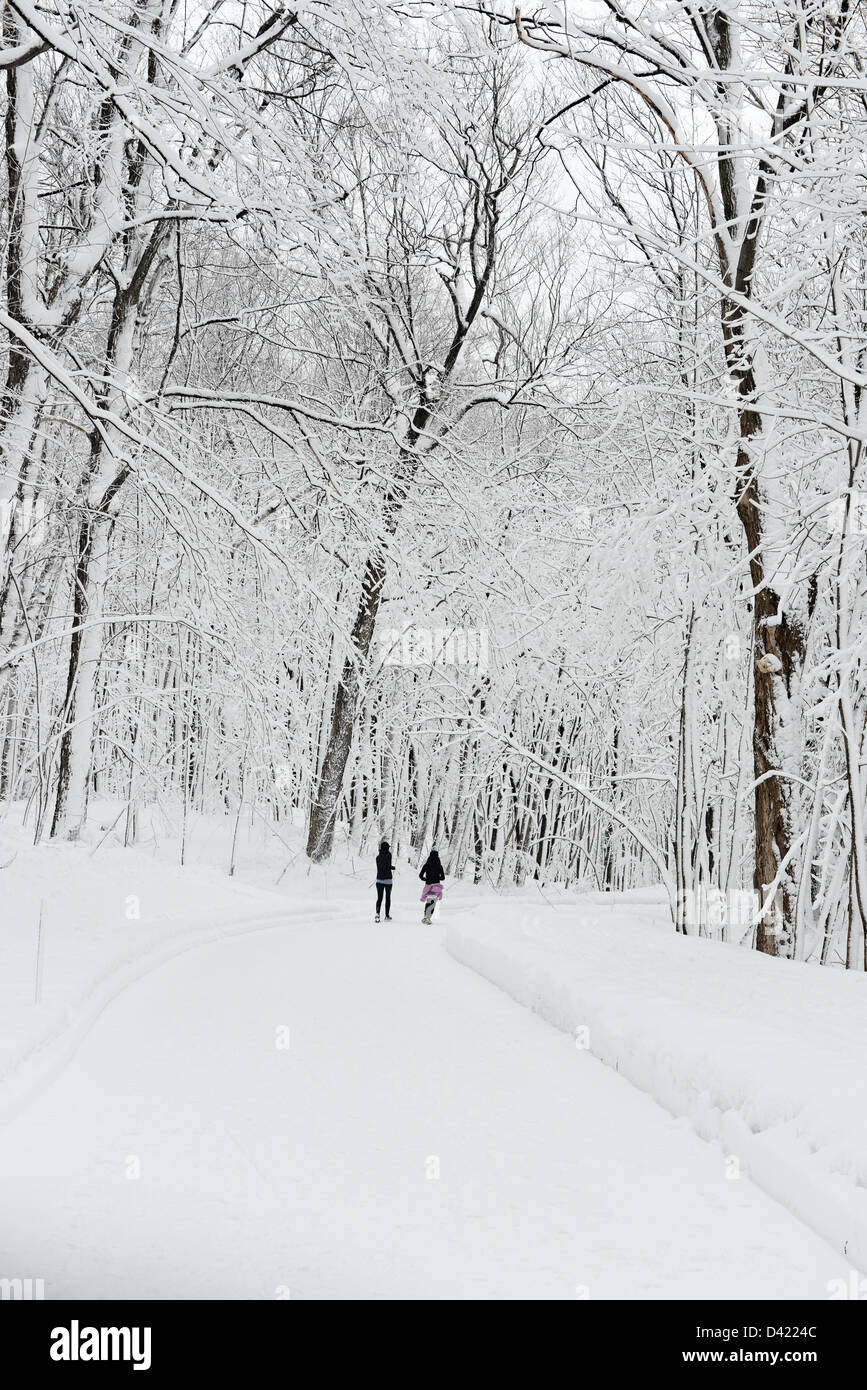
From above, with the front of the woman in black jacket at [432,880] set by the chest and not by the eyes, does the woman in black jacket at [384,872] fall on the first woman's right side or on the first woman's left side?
on the first woman's left side

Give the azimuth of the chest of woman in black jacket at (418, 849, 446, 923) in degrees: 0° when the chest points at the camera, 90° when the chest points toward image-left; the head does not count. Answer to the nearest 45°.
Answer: approximately 180°
